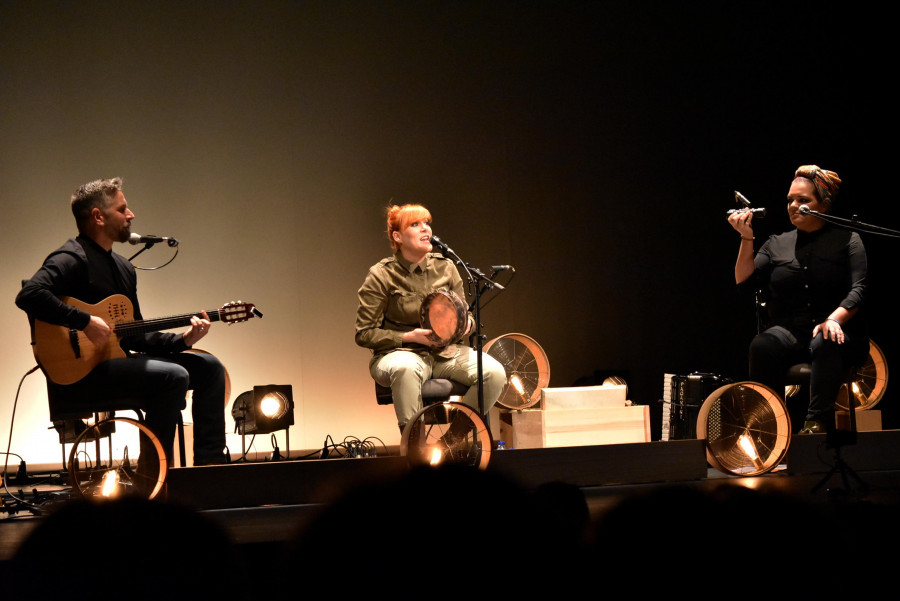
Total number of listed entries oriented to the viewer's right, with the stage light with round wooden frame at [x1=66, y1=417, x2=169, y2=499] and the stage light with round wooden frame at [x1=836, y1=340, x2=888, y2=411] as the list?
0

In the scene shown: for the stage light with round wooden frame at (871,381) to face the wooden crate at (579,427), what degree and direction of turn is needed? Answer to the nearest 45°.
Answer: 0° — it already faces it

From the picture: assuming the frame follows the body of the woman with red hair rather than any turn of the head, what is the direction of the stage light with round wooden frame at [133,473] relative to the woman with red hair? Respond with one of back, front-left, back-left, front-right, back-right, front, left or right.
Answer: right

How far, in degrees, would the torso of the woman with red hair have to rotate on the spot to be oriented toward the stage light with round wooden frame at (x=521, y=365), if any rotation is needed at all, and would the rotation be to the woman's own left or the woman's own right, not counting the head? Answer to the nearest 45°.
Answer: approximately 90° to the woman's own left

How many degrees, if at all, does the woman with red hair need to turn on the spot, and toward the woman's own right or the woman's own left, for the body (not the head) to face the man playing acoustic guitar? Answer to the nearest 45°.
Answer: approximately 90° to the woman's own right

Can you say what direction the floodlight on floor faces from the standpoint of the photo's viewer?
facing the viewer and to the right of the viewer

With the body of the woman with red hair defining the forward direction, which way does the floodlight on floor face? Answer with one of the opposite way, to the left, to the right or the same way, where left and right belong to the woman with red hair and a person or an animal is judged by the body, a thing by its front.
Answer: the same way

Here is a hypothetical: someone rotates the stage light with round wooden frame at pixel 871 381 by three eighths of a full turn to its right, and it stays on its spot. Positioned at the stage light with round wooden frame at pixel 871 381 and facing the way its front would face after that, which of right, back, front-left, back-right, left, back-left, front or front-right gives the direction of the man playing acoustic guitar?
back-left

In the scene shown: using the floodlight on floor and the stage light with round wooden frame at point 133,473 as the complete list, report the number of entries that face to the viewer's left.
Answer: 0

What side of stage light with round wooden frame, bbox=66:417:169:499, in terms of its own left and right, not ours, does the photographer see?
front

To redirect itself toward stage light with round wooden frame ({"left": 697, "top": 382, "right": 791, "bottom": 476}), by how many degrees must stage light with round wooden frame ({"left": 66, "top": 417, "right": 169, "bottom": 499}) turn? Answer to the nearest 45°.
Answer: approximately 90° to its left

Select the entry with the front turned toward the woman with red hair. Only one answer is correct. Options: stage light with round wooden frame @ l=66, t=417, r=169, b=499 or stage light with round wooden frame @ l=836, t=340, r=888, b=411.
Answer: stage light with round wooden frame @ l=836, t=340, r=888, b=411

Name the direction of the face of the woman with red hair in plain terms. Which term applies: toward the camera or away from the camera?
toward the camera
